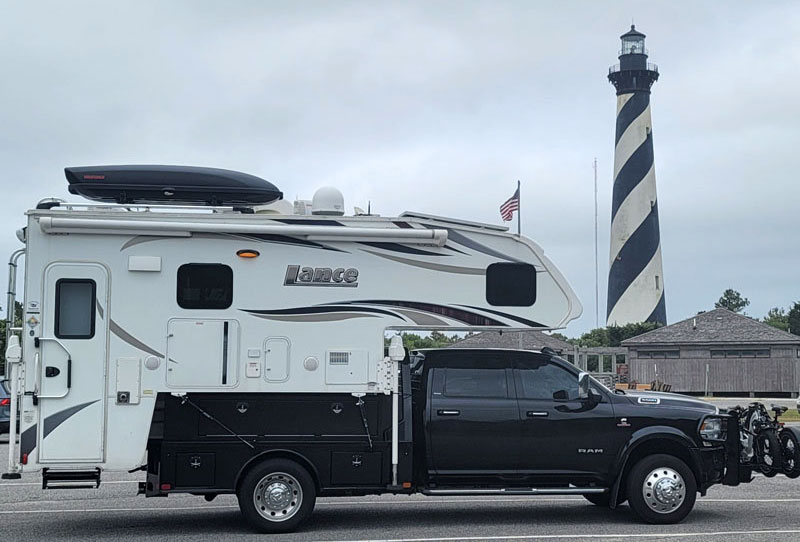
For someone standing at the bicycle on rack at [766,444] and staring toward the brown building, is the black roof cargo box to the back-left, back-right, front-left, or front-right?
back-left

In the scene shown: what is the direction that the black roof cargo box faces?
to the viewer's right

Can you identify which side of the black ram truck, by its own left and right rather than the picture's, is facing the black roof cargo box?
back

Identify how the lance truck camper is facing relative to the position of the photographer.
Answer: facing to the right of the viewer

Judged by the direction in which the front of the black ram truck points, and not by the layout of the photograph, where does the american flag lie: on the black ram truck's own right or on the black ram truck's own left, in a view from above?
on the black ram truck's own left

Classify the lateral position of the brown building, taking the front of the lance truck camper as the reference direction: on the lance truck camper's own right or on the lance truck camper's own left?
on the lance truck camper's own left

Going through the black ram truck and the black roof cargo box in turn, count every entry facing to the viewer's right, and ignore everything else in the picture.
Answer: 2

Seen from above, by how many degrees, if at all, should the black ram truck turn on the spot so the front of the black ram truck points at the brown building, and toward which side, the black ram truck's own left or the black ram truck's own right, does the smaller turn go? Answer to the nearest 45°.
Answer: approximately 90° to the black ram truck's own left
